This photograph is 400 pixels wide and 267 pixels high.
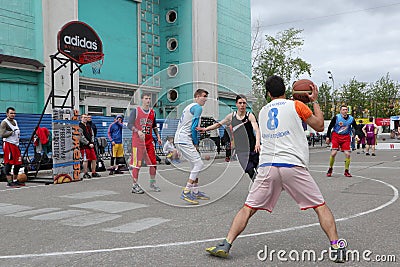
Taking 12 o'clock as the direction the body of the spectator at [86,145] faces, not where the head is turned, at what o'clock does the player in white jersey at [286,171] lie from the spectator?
The player in white jersey is roughly at 1 o'clock from the spectator.

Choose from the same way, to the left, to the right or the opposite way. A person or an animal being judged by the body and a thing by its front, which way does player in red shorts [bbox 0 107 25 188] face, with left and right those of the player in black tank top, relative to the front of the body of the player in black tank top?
to the left

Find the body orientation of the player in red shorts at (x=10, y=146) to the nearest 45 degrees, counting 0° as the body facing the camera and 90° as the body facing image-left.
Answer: approximately 315°

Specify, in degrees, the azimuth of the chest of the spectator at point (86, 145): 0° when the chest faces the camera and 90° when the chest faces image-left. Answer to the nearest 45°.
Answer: approximately 315°

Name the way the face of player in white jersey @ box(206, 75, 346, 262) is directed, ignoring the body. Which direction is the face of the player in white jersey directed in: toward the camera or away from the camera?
away from the camera

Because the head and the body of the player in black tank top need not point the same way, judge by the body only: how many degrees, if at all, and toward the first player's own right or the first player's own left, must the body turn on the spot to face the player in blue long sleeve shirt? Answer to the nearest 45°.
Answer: approximately 90° to the first player's own right
